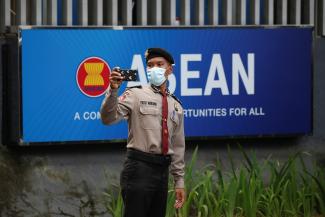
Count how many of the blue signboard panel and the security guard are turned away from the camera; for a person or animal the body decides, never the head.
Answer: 0

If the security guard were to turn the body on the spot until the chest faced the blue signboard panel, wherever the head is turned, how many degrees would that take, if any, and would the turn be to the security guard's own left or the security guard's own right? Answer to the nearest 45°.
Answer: approximately 135° to the security guard's own left

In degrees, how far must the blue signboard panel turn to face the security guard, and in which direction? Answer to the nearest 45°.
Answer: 0° — it already faces them

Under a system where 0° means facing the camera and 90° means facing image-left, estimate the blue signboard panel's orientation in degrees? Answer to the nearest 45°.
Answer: approximately 0°

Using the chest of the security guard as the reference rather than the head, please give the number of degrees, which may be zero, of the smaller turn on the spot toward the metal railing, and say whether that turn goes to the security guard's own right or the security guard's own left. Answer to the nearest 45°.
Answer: approximately 135° to the security guard's own left
